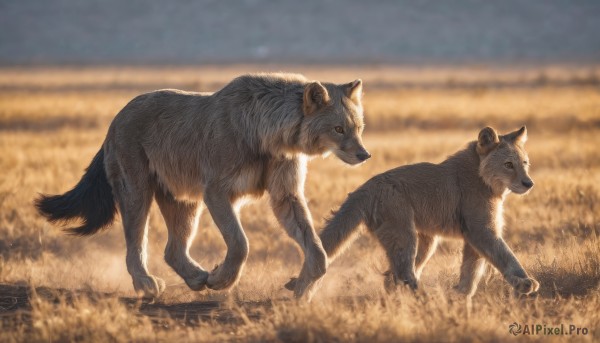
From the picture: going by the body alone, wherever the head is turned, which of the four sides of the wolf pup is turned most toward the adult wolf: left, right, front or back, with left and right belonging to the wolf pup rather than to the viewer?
back

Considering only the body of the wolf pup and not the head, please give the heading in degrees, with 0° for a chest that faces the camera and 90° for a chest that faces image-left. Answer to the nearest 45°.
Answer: approximately 270°
